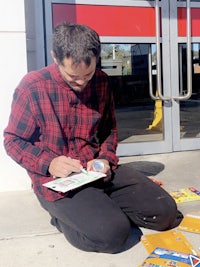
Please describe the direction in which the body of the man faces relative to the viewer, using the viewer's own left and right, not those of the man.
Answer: facing the viewer and to the right of the viewer

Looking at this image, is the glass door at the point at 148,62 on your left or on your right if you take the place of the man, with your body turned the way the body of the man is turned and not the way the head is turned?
on your left

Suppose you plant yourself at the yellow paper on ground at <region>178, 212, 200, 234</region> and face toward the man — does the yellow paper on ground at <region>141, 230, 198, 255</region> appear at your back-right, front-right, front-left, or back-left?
front-left

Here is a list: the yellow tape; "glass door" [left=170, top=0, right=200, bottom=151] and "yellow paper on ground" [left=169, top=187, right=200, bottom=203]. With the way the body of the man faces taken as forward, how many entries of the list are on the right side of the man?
0

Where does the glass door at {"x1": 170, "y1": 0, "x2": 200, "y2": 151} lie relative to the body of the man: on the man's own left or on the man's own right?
on the man's own left

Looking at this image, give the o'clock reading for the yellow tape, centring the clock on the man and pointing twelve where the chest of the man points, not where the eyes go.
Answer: The yellow tape is roughly at 8 o'clock from the man.

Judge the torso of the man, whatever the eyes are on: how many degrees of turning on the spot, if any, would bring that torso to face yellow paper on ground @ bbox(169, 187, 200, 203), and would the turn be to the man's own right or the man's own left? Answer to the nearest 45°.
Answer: approximately 90° to the man's own left
